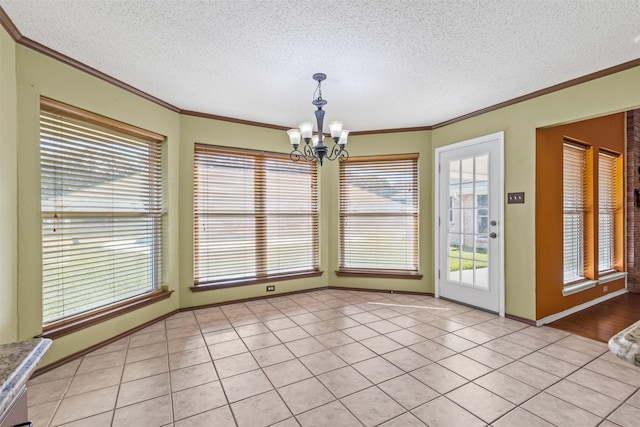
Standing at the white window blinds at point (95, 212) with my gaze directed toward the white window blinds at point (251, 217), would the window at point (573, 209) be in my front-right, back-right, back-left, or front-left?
front-right

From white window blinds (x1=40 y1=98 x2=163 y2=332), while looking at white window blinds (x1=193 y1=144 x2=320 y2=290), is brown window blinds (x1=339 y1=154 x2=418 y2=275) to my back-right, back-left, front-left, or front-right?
front-right

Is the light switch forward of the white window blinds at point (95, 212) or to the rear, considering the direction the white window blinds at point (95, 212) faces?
forward

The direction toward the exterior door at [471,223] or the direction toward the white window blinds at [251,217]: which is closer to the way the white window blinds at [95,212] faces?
the exterior door

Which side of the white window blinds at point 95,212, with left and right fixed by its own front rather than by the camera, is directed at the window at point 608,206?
front

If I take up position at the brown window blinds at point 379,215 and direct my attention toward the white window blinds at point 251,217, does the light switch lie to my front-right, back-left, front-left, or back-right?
back-left

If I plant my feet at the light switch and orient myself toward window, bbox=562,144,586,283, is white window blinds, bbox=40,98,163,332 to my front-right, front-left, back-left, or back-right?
back-left

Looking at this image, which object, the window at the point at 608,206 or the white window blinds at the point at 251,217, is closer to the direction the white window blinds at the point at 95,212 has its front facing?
the window

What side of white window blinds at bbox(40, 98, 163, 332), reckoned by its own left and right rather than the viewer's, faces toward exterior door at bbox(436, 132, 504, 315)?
front

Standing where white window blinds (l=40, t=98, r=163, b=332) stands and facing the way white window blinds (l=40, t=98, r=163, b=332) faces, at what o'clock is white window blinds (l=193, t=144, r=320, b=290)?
white window blinds (l=193, t=144, r=320, b=290) is roughly at 10 o'clock from white window blinds (l=40, t=98, r=163, b=332).
